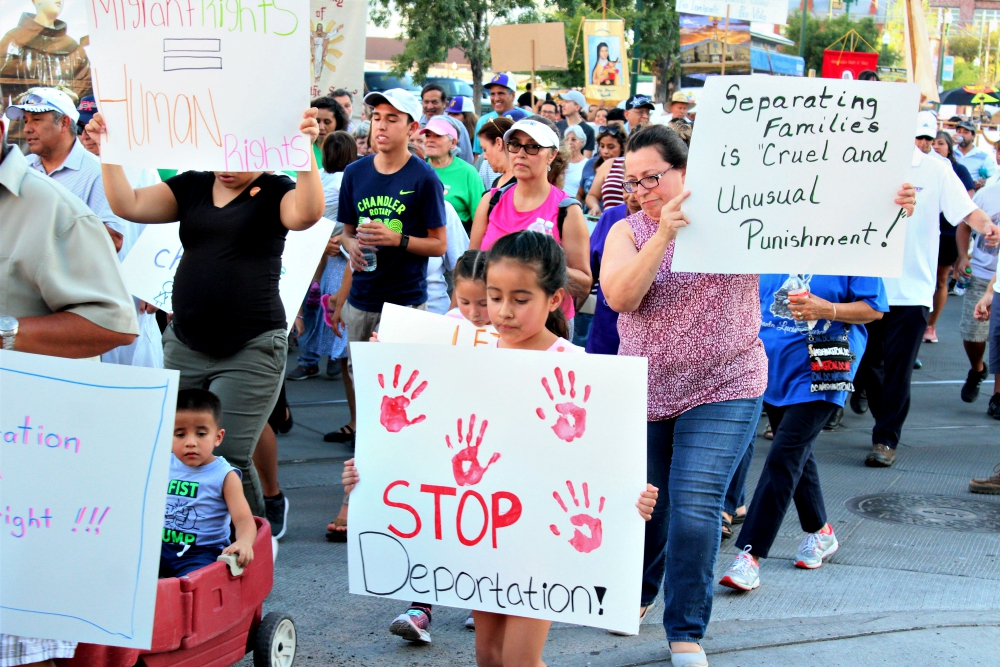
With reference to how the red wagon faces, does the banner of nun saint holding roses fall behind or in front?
behind

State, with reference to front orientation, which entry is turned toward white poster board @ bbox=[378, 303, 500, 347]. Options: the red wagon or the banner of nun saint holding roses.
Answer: the banner of nun saint holding roses

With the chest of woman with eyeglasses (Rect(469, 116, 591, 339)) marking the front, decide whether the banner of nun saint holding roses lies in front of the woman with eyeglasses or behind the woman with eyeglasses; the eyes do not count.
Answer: behind

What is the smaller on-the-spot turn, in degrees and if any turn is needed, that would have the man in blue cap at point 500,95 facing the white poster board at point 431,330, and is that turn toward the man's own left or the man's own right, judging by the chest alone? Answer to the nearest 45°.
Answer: approximately 45° to the man's own left

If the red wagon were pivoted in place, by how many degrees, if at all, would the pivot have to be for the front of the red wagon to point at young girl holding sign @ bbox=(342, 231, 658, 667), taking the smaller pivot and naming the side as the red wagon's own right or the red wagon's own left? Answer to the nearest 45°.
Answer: approximately 135° to the red wagon's own left

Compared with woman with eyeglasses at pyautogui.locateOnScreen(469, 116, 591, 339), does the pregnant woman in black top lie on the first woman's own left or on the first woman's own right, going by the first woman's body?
on the first woman's own right

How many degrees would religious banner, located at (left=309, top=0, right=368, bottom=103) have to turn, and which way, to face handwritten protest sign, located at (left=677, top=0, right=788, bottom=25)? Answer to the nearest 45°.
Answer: approximately 135° to its left

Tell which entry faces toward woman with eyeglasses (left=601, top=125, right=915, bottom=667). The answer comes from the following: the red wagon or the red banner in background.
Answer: the red banner in background

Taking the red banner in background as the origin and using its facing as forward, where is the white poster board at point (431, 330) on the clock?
The white poster board is roughly at 12 o'clock from the red banner in background.

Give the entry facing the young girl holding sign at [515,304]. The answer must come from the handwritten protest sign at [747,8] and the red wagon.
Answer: the handwritten protest sign
